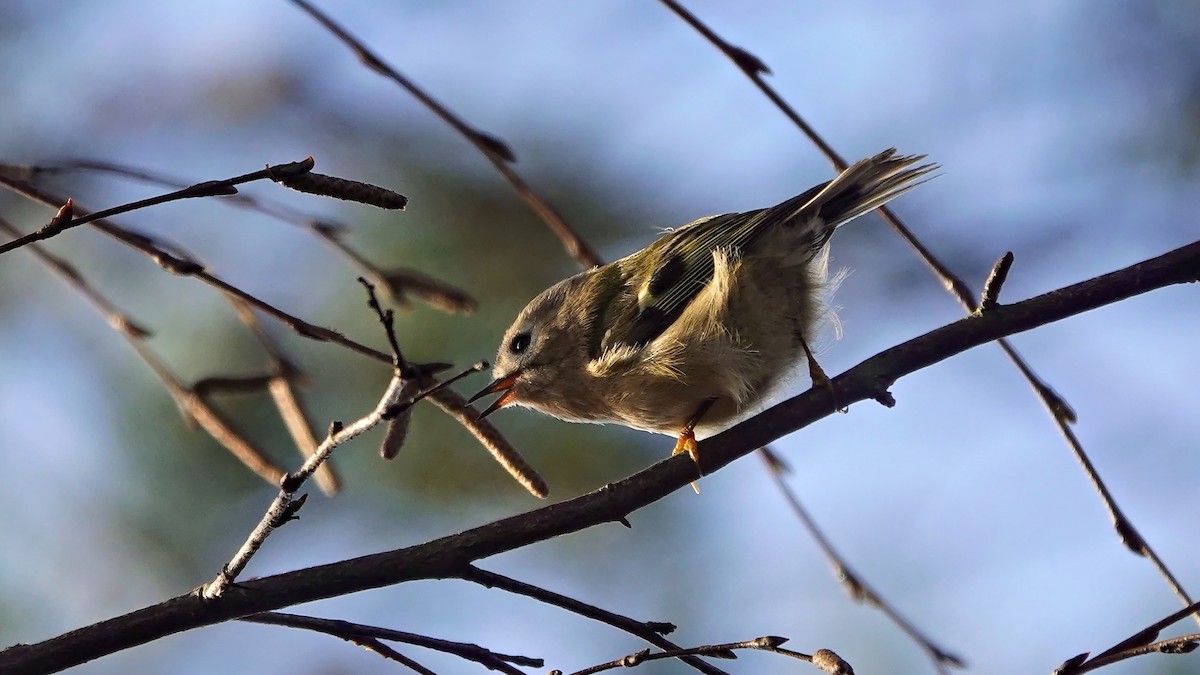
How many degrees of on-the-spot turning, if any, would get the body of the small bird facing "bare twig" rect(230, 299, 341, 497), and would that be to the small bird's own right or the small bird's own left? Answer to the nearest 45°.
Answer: approximately 45° to the small bird's own right

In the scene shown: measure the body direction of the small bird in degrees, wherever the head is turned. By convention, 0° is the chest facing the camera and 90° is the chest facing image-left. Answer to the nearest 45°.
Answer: approximately 90°

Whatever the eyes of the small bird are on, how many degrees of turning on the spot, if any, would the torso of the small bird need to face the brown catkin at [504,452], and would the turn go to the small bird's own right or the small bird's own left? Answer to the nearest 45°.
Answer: approximately 45° to the small bird's own left
